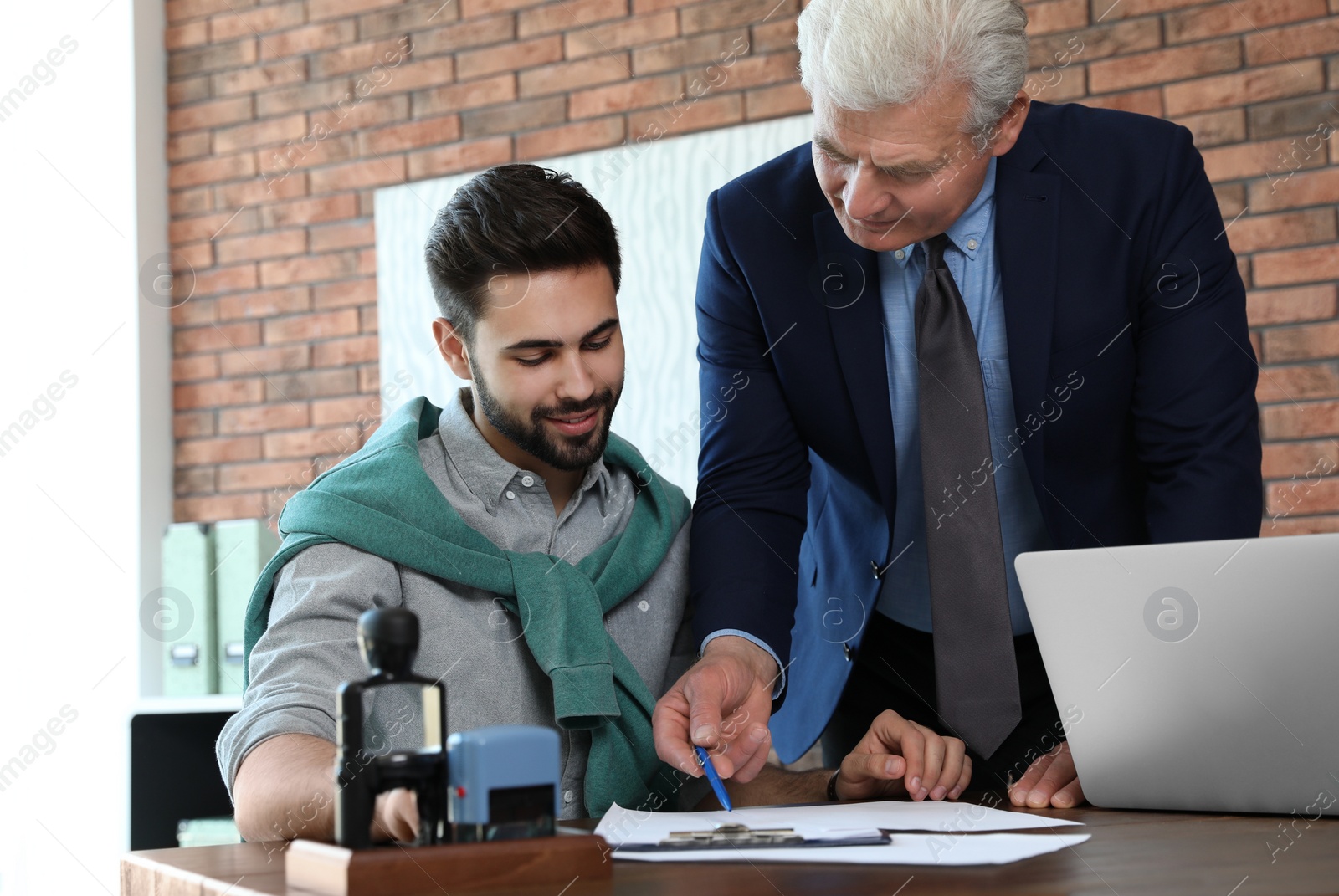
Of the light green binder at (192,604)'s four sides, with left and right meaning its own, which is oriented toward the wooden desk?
front

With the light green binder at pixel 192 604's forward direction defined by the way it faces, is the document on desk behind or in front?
in front

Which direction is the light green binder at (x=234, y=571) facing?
toward the camera

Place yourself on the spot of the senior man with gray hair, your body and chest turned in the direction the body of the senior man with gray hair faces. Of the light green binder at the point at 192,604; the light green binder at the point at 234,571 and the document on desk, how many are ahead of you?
1

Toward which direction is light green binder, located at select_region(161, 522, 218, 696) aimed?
toward the camera

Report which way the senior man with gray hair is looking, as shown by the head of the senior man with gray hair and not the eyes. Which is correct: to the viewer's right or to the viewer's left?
to the viewer's left

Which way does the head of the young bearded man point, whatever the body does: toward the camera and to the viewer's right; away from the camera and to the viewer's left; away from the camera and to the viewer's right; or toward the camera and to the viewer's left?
toward the camera and to the viewer's right

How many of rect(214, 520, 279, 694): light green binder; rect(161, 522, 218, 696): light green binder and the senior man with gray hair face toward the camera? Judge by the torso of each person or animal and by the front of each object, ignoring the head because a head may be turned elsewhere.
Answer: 3

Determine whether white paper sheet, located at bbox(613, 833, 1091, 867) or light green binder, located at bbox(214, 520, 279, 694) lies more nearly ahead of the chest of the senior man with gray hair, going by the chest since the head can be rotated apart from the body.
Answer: the white paper sheet

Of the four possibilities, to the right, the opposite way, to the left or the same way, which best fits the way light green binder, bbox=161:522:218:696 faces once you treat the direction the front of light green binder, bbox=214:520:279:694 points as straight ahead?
the same way

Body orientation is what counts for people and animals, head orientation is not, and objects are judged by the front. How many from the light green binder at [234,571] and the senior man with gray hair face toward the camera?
2

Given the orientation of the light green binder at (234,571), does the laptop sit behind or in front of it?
in front

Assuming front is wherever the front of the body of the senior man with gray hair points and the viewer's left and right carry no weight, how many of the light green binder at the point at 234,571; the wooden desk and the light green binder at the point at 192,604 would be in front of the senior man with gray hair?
1
